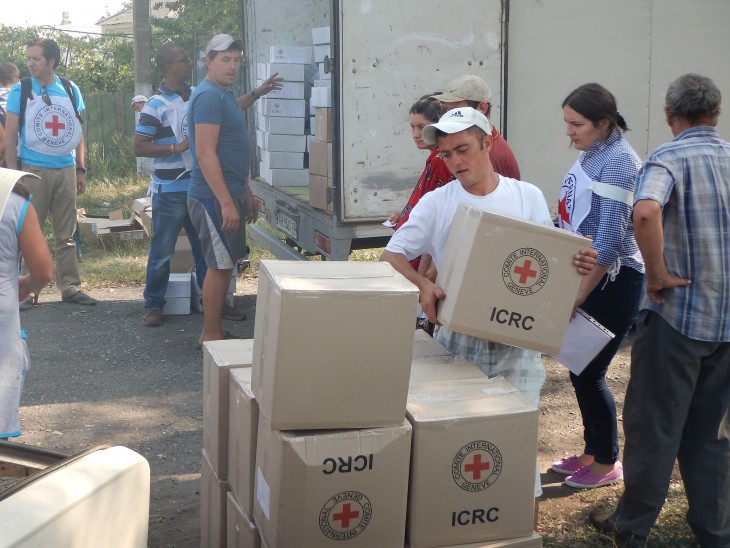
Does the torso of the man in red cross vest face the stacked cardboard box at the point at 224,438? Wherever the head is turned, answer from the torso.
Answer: yes

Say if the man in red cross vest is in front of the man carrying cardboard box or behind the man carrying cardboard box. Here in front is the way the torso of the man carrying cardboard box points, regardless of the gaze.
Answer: behind

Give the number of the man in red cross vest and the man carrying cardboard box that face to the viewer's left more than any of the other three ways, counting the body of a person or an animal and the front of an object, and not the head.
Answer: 0

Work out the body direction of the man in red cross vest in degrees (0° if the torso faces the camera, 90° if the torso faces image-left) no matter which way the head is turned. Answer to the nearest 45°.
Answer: approximately 0°

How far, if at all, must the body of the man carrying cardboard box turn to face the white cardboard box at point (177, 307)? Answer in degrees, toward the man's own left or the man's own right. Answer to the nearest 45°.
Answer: approximately 135° to the man's own right

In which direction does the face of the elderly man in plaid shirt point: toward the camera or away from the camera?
away from the camera

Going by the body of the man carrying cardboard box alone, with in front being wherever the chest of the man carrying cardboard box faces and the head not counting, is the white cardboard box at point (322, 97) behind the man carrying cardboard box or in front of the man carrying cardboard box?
behind

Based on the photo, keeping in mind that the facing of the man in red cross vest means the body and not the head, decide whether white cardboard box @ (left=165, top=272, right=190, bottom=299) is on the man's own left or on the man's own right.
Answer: on the man's own left

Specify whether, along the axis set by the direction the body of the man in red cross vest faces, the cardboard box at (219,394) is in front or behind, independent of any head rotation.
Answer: in front

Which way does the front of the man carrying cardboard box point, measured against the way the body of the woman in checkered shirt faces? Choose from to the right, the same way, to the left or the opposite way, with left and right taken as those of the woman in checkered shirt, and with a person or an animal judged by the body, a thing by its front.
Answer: to the left
